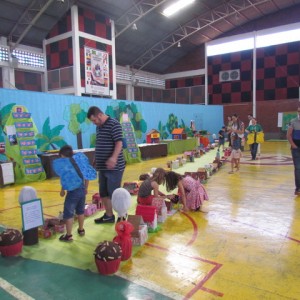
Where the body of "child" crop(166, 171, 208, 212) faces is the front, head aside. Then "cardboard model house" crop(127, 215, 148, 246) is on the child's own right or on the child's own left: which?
on the child's own left

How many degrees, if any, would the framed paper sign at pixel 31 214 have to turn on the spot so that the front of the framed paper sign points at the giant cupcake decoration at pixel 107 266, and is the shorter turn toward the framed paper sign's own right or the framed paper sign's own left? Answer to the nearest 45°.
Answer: approximately 45° to the framed paper sign's own left

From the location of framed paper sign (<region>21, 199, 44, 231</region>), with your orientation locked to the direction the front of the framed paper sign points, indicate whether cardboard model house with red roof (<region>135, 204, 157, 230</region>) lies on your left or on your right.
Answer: on your left

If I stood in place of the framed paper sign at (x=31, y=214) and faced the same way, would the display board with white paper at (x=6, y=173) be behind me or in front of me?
behind

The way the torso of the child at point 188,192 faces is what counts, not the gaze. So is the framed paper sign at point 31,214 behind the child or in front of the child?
in front

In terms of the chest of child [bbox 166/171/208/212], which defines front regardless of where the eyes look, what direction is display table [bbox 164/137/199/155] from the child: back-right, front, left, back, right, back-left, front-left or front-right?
right

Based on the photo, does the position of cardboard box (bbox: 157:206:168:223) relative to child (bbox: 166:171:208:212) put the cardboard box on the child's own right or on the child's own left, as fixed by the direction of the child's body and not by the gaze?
on the child's own left

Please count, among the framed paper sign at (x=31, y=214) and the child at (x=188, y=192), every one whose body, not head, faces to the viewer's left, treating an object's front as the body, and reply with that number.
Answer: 1

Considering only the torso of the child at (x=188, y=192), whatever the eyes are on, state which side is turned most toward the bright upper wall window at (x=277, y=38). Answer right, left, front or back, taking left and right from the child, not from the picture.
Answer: right

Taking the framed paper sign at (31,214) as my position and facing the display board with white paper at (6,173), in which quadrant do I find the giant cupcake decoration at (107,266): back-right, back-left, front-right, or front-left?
back-right

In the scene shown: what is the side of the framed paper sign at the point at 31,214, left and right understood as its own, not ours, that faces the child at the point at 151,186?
left

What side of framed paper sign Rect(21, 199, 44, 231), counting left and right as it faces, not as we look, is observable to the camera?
front

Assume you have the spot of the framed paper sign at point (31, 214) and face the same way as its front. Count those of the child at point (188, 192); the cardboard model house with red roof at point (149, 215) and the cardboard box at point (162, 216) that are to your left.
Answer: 3

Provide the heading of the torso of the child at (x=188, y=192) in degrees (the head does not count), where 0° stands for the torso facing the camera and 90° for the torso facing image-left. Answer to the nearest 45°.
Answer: approximately 90°
